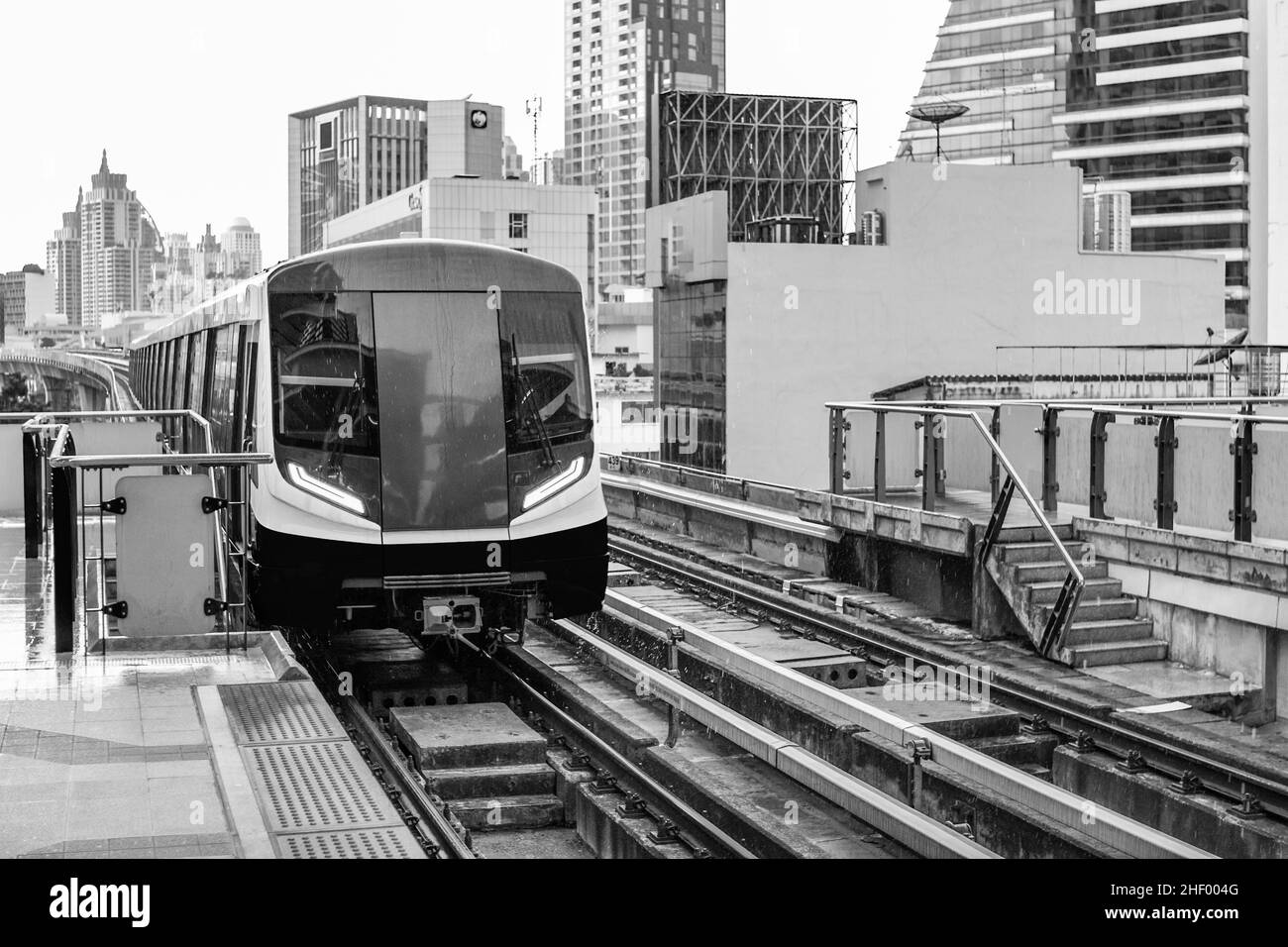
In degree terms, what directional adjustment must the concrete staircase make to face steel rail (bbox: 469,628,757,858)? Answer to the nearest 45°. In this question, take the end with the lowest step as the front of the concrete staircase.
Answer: approximately 90° to its right

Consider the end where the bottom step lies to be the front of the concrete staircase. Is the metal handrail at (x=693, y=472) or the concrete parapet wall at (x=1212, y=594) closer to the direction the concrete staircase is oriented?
the concrete parapet wall

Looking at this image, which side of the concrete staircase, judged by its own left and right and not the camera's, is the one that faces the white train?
right

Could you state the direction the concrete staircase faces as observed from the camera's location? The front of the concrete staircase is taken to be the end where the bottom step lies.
facing the viewer and to the right of the viewer

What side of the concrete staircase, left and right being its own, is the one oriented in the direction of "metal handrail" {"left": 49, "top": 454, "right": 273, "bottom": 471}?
right

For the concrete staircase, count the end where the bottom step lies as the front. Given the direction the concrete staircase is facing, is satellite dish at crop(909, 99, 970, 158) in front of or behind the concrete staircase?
behind

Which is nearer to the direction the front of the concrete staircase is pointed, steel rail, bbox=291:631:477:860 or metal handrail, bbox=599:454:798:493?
the steel rail

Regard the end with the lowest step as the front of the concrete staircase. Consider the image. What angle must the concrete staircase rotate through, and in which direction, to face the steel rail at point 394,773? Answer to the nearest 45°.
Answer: approximately 90° to its right

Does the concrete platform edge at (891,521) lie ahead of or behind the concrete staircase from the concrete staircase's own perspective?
behind

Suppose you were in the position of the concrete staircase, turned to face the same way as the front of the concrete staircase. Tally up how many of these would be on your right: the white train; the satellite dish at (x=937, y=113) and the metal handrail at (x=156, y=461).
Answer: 2

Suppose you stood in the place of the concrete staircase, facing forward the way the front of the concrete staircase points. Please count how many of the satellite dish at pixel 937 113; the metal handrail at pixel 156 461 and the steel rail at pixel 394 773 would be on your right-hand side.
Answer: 2
